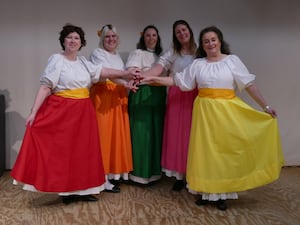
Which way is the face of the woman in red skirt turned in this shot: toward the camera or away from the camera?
toward the camera

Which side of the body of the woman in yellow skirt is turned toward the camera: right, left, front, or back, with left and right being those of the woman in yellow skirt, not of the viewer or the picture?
front

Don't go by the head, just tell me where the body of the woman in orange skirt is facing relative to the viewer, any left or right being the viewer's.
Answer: facing the viewer and to the right of the viewer

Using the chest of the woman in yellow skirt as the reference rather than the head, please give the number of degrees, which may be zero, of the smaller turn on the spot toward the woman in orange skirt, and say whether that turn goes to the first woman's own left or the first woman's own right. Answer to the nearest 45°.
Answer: approximately 90° to the first woman's own right

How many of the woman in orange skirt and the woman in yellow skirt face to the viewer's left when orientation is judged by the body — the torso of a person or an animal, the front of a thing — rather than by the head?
0

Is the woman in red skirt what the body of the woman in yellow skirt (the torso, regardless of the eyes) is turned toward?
no

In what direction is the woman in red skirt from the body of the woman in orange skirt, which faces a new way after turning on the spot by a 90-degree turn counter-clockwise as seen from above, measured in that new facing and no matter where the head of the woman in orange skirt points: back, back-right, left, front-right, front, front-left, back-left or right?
back

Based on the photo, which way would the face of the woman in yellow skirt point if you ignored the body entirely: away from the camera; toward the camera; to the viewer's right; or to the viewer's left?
toward the camera
